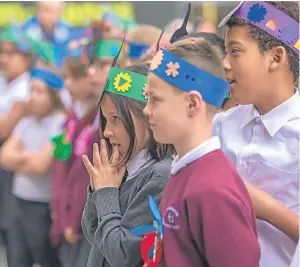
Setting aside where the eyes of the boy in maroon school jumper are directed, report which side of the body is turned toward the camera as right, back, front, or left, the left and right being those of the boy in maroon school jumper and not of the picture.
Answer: left

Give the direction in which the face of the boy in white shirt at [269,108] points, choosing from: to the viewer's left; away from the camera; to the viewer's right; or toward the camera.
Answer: to the viewer's left

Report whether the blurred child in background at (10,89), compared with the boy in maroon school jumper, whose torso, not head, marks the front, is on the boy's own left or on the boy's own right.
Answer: on the boy's own right

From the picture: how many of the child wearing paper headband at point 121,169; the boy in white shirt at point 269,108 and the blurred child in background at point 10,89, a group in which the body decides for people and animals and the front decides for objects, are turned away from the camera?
0

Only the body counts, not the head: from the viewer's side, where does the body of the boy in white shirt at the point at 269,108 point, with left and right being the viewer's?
facing the viewer and to the left of the viewer

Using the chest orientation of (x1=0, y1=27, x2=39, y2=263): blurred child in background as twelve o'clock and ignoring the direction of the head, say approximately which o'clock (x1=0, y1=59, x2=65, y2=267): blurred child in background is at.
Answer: (x1=0, y1=59, x2=65, y2=267): blurred child in background is roughly at 10 o'clock from (x1=0, y1=27, x2=39, y2=263): blurred child in background.

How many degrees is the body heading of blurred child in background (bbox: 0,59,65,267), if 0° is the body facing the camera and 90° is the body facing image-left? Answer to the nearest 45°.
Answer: approximately 45°

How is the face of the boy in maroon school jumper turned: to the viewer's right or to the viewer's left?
to the viewer's left

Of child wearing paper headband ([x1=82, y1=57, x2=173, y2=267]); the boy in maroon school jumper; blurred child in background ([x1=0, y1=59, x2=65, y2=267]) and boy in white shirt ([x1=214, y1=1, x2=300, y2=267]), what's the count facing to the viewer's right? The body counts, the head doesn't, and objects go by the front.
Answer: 0

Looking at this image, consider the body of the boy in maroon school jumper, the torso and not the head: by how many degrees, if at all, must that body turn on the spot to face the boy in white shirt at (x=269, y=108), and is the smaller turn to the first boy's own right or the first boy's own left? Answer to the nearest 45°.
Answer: approximately 90° to the first boy's own right

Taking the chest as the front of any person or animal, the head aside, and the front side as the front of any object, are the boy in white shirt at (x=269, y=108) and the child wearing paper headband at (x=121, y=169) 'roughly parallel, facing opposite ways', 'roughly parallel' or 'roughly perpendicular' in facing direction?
roughly parallel

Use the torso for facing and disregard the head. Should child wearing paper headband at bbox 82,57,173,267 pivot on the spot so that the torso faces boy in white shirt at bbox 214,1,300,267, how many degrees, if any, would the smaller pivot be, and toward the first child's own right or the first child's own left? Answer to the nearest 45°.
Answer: approximately 135° to the first child's own left

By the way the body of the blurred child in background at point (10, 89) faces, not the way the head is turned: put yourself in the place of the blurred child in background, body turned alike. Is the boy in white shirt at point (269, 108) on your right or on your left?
on your left
